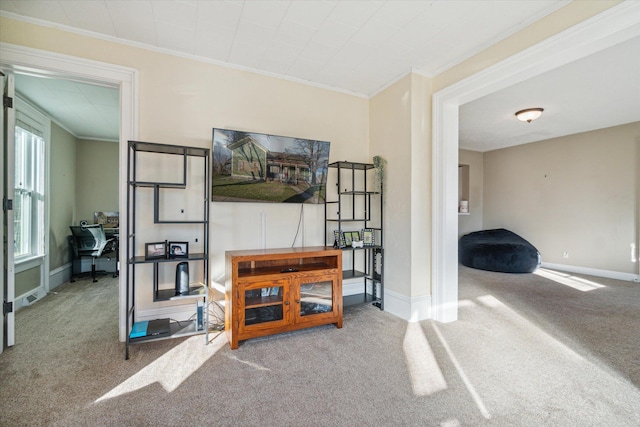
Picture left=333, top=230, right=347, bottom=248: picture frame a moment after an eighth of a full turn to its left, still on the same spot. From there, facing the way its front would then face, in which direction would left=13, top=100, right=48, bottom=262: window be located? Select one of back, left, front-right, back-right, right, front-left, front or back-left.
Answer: back

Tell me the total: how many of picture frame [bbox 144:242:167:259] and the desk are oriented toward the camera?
2

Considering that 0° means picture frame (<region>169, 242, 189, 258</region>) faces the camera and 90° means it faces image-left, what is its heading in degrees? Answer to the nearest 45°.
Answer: approximately 0°

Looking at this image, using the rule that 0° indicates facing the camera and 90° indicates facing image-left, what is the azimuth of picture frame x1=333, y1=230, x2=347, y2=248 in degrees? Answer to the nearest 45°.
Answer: approximately 315°

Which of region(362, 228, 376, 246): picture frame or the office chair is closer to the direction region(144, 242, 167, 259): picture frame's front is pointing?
the picture frame
